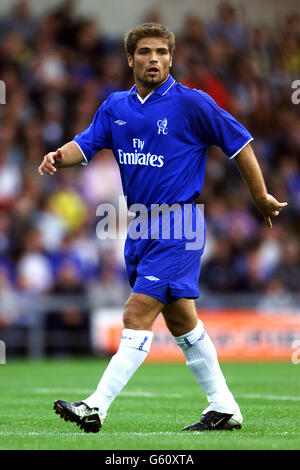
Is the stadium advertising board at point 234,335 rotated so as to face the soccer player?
yes

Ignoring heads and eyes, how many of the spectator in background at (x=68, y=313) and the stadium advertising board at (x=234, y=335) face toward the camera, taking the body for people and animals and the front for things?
2

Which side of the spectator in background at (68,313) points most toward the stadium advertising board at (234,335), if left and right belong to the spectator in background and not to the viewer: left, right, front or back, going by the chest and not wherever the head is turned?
left

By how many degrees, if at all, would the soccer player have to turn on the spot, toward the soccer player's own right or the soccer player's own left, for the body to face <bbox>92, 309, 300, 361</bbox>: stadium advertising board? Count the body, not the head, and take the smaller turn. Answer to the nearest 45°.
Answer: approximately 135° to the soccer player's own right

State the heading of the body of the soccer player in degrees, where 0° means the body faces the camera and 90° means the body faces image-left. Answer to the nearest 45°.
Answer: approximately 45°

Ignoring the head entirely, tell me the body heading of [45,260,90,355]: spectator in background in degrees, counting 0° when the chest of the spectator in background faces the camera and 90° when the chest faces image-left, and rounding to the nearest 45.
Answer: approximately 0°
